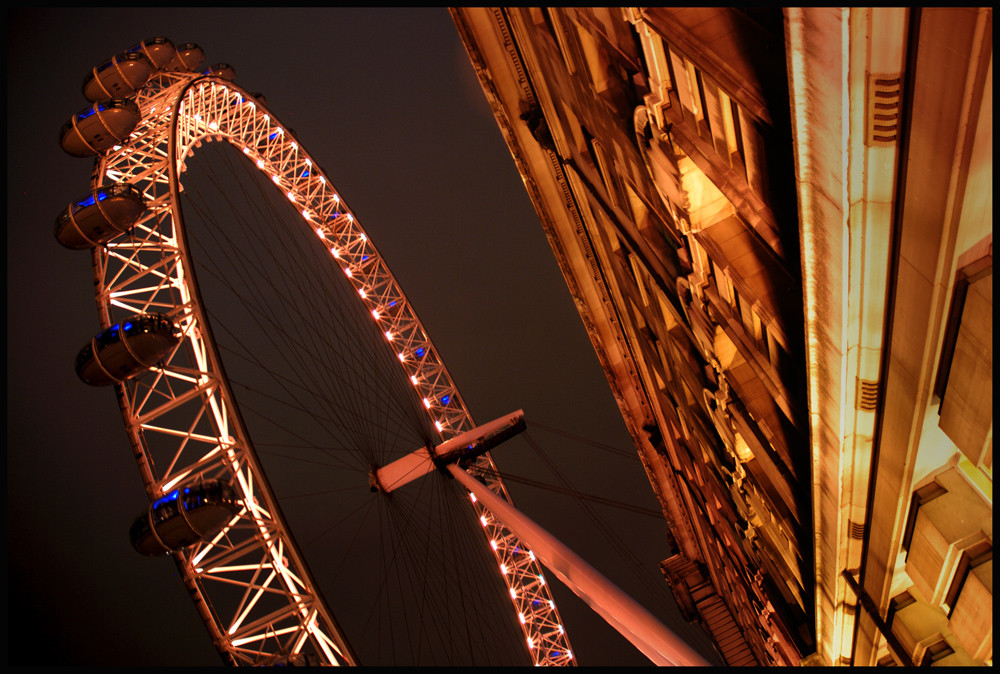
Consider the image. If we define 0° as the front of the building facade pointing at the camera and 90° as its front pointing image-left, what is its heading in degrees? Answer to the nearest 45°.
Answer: approximately 45°
